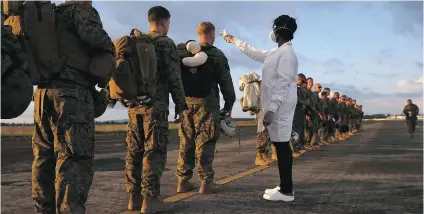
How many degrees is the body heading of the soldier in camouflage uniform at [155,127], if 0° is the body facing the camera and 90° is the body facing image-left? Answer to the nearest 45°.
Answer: approximately 225°

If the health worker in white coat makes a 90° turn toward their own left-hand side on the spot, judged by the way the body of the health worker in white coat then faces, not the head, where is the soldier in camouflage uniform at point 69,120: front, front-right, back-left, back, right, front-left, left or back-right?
front-right

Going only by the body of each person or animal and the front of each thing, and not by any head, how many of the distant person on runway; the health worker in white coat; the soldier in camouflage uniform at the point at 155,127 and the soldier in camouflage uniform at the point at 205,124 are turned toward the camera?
1

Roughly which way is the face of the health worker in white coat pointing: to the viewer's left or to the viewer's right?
to the viewer's left

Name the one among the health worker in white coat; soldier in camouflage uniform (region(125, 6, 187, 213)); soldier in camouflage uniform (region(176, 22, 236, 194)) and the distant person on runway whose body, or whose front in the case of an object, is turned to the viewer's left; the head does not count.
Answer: the health worker in white coat

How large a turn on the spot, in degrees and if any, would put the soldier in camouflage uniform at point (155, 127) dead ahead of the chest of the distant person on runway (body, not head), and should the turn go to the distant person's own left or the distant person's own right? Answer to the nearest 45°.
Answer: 0° — they already face them

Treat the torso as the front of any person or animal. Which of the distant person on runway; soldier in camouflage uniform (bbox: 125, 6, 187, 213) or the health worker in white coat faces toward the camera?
the distant person on runway

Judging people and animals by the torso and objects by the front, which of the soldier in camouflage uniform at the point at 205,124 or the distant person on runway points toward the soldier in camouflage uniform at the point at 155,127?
the distant person on runway

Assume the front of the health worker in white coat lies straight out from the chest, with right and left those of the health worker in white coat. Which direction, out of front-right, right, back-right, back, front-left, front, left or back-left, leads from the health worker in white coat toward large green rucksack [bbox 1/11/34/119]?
front-left

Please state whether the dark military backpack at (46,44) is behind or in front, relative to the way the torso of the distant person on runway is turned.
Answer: in front

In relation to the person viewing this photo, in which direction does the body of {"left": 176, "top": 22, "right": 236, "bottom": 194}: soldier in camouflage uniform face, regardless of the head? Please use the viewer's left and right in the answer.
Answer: facing away from the viewer and to the right of the viewer

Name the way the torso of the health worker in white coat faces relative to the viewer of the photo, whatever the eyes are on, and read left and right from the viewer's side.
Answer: facing to the left of the viewer

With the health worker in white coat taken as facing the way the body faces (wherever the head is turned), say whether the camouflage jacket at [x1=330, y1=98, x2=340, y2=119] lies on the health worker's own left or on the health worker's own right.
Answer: on the health worker's own right

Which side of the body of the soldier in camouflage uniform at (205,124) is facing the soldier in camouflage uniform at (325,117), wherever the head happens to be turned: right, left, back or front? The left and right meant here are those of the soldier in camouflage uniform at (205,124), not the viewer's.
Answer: front

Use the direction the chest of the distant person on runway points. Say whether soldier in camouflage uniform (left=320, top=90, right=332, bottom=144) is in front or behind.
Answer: in front

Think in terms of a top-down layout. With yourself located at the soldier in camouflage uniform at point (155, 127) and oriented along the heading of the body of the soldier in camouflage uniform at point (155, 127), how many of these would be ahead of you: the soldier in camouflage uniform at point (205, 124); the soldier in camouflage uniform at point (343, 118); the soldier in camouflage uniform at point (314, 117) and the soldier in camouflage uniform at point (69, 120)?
3
